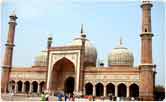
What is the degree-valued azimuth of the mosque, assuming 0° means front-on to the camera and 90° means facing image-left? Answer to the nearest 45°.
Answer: approximately 45°
